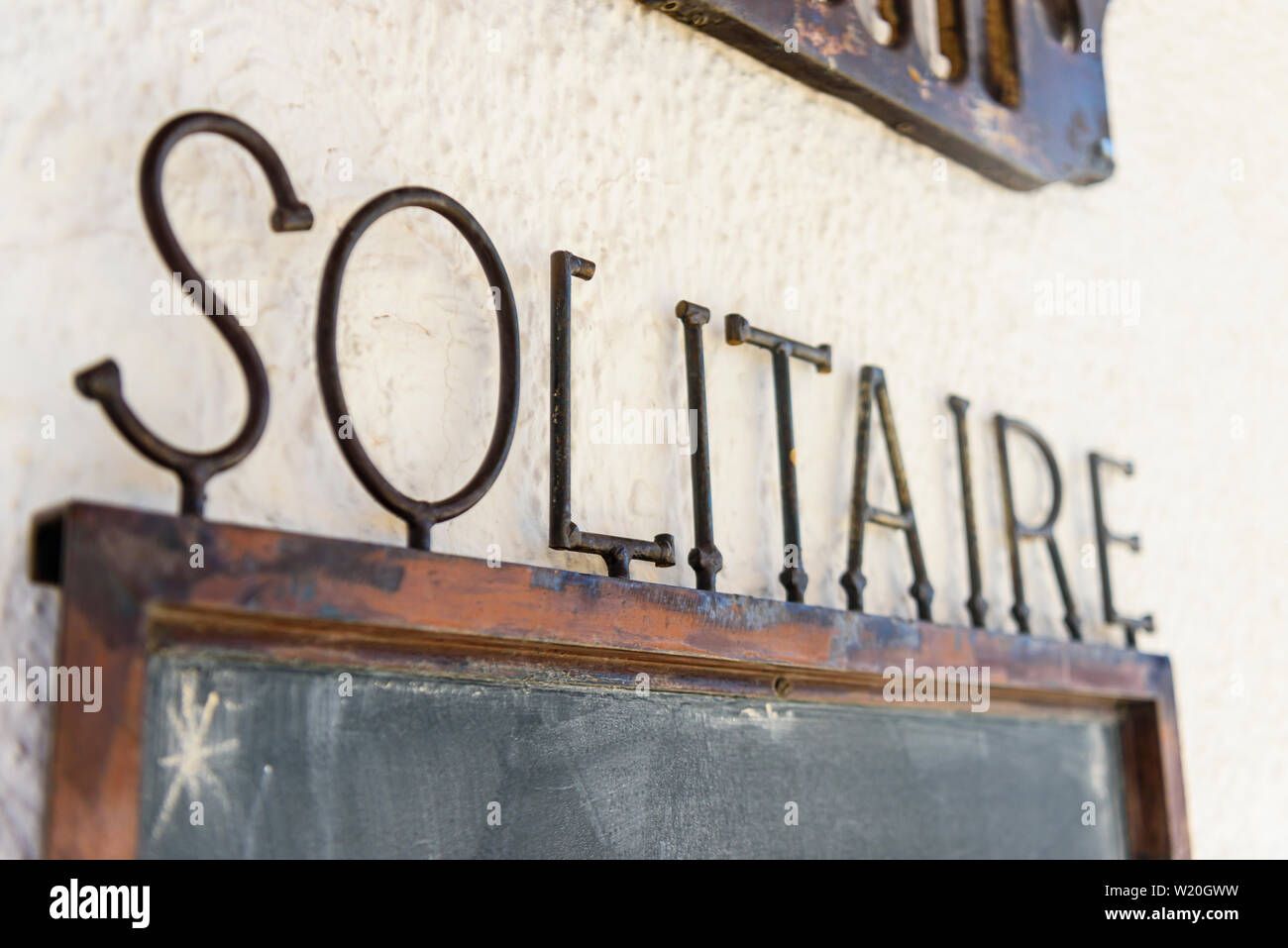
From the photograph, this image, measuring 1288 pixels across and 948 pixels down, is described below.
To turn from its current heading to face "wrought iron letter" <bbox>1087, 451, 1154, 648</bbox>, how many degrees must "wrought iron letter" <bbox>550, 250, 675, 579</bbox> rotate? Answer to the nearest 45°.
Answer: approximately 90° to its left
